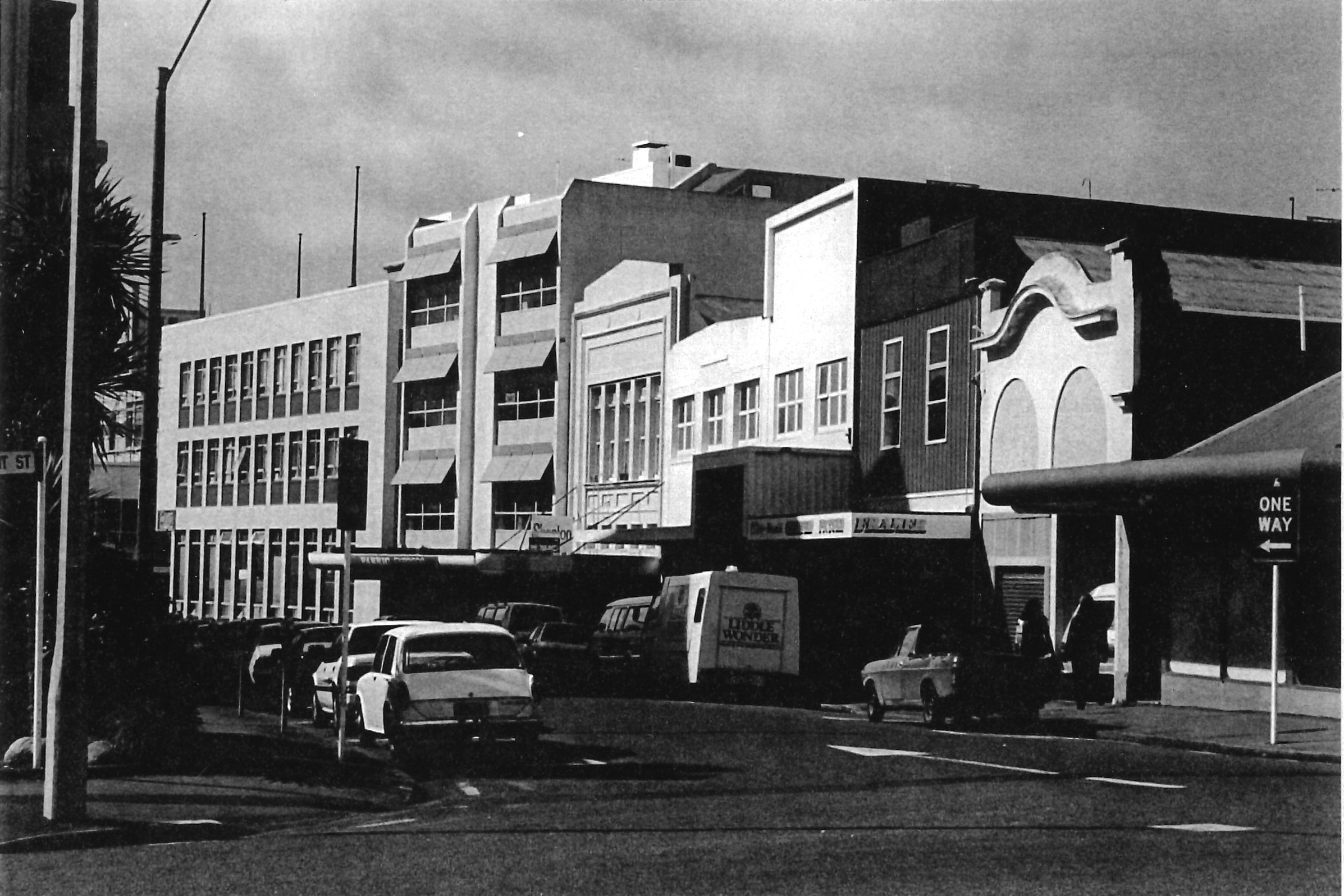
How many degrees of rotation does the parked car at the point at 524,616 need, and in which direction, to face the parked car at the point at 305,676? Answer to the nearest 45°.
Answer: approximately 135° to its left

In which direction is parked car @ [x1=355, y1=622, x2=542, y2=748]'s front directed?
away from the camera

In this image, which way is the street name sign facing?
toward the camera

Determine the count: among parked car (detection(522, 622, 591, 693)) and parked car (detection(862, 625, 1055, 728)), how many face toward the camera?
0

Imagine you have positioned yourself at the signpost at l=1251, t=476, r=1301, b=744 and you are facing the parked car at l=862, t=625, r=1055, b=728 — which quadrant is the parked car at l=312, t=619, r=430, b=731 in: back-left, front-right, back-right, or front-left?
front-left

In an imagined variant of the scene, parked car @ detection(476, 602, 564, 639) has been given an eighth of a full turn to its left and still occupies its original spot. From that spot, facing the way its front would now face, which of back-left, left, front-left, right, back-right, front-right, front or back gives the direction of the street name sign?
left

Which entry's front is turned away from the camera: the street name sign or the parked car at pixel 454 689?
the parked car

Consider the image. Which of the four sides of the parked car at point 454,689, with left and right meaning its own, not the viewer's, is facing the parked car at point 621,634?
front

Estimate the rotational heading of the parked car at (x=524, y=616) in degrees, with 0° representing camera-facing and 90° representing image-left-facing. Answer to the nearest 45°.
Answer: approximately 135°

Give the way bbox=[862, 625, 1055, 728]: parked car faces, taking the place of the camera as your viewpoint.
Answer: facing away from the viewer and to the left of the viewer

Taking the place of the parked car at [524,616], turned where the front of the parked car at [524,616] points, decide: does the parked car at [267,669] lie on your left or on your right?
on your left

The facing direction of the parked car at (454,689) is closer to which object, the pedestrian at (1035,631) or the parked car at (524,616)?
the parked car

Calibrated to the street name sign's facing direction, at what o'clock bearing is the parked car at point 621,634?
The parked car is roughly at 7 o'clock from the street name sign.
